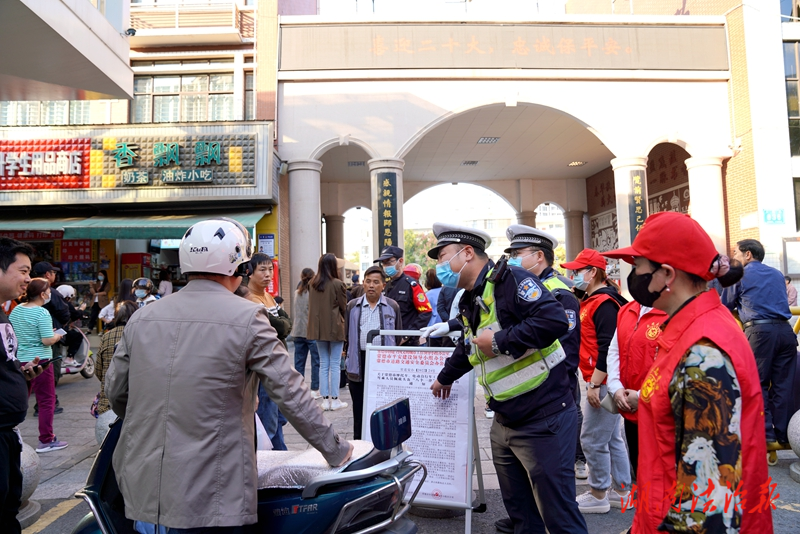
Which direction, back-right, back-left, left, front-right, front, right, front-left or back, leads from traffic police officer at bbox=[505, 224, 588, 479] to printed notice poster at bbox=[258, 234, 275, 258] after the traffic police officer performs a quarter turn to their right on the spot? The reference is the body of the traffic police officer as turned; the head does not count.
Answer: front-left

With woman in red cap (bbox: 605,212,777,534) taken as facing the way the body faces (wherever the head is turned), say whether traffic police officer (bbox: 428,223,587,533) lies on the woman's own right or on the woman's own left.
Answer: on the woman's own right

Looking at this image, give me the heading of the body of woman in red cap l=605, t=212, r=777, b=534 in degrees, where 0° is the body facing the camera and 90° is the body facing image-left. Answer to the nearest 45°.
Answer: approximately 90°

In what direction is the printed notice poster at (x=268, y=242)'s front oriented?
toward the camera

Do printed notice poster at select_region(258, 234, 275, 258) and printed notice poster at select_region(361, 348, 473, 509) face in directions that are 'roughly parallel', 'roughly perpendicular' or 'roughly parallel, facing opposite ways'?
roughly parallel

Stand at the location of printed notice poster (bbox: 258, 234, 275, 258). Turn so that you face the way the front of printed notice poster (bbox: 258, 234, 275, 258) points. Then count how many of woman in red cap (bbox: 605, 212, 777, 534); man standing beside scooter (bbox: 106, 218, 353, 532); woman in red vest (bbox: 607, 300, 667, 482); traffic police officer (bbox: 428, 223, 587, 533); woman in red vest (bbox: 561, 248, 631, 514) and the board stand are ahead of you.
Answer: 6

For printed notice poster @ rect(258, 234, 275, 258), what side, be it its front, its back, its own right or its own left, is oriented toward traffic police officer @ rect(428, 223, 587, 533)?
front

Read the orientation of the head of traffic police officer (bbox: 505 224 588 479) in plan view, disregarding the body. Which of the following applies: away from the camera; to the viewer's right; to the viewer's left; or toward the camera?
to the viewer's left

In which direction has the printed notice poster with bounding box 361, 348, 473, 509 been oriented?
toward the camera

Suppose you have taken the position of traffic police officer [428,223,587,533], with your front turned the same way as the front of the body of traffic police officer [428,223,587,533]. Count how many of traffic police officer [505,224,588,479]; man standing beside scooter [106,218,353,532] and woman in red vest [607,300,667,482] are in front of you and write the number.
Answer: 1

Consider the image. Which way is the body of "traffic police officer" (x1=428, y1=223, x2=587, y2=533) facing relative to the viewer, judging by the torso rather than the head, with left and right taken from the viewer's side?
facing the viewer and to the left of the viewer

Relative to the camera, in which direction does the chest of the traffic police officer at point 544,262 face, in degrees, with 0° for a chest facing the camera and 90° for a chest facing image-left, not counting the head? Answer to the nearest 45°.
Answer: approximately 90°

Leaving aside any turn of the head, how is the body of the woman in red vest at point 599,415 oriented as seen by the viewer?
to the viewer's left
